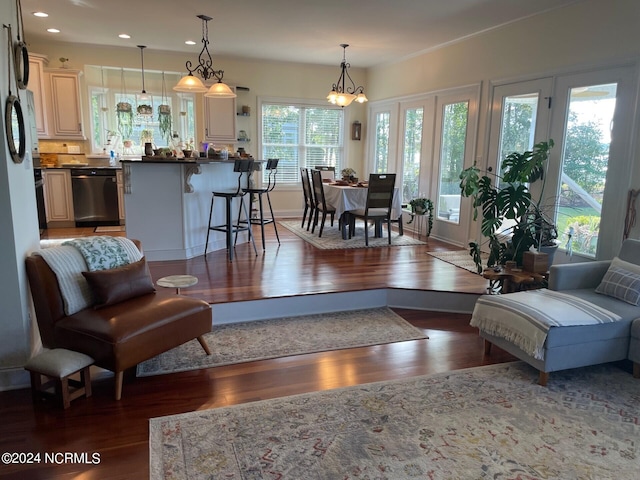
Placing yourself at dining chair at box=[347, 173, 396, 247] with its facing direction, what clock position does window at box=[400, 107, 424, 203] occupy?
The window is roughly at 2 o'clock from the dining chair.

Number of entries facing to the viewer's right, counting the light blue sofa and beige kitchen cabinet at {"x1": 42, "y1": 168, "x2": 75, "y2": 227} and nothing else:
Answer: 0

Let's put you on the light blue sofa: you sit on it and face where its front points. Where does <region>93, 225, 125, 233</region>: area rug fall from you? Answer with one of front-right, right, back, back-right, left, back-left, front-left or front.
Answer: front-right

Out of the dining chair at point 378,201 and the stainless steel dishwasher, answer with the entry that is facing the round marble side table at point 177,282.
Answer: the stainless steel dishwasher

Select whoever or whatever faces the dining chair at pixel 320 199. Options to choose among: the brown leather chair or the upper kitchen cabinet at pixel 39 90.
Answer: the upper kitchen cabinet

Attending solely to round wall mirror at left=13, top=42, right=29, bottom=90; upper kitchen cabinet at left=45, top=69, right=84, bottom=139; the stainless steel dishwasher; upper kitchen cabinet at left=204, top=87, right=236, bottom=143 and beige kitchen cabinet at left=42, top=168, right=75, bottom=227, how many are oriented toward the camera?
4

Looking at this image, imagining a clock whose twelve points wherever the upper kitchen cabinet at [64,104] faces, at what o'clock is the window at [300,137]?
The window is roughly at 9 o'clock from the upper kitchen cabinet.

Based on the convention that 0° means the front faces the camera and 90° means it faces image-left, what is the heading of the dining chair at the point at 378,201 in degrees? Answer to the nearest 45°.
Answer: approximately 135°

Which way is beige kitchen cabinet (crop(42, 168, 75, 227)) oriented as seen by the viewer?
toward the camera

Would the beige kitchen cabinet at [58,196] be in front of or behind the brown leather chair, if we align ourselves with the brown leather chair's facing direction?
behind

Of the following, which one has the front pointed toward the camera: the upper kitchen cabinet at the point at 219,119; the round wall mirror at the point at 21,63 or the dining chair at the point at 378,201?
the upper kitchen cabinet

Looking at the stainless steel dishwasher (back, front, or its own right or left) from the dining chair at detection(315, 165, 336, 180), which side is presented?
left

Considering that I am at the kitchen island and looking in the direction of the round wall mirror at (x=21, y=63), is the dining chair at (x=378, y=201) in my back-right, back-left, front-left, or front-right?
back-left

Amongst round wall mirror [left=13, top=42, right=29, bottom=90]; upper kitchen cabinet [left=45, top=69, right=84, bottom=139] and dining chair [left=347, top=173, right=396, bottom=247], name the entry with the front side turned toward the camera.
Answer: the upper kitchen cabinet

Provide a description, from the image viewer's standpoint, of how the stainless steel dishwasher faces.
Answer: facing the viewer

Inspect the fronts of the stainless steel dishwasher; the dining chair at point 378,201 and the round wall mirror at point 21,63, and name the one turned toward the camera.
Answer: the stainless steel dishwasher
